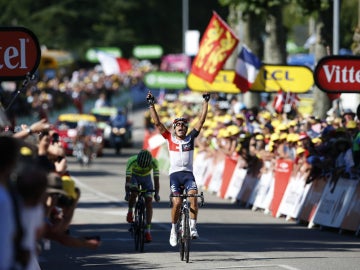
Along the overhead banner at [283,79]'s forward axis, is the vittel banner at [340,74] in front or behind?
in front

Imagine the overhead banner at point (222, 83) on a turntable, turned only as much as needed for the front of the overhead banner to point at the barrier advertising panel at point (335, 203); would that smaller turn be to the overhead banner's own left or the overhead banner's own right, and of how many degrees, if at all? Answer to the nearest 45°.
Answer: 0° — it already faces it

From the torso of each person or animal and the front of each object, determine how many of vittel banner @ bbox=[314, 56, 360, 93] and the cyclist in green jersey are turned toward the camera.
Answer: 2

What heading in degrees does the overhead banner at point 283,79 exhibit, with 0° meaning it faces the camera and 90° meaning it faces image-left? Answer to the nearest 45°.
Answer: approximately 0°
